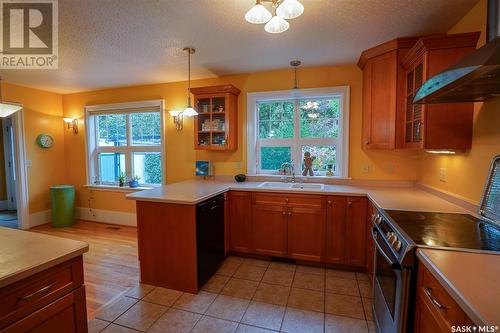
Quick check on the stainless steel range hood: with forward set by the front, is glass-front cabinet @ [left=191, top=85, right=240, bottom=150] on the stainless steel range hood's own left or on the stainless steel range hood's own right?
on the stainless steel range hood's own right

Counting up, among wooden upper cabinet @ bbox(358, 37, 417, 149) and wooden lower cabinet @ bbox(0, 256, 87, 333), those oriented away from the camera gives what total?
0

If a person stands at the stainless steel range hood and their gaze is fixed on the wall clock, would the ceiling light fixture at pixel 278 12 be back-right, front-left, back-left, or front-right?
front-left

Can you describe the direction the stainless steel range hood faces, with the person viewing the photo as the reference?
facing the viewer and to the left of the viewer

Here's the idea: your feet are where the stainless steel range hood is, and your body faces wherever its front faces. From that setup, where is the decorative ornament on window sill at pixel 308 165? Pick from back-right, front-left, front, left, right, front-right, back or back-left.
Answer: right

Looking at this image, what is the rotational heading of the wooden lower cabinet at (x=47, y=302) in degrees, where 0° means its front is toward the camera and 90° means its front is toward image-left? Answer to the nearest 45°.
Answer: approximately 315°

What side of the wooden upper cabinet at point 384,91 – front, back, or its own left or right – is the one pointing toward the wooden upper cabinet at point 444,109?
left

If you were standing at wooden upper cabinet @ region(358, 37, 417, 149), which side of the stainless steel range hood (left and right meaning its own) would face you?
right

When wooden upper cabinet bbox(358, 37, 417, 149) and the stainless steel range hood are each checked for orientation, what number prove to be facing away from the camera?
0

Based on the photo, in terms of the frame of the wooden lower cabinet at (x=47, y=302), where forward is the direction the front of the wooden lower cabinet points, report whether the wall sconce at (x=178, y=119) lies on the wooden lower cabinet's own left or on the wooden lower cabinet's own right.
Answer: on the wooden lower cabinet's own left

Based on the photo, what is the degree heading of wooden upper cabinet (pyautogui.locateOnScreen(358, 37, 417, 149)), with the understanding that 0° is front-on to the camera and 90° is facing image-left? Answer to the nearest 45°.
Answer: approximately 45°

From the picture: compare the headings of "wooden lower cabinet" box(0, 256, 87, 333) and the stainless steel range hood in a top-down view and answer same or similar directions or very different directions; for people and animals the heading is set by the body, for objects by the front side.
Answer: very different directions

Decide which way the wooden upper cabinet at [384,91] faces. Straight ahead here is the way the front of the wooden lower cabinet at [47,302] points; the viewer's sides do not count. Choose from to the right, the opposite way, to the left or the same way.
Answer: the opposite way

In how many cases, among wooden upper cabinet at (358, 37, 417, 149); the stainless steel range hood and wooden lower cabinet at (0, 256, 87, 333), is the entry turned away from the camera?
0

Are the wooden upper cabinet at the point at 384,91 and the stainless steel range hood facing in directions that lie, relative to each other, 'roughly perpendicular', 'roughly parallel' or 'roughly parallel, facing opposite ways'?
roughly parallel

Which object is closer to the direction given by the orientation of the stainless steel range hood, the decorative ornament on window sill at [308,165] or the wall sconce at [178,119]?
the wall sconce

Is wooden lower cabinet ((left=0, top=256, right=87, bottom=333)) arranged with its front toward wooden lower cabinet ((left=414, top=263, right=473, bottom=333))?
yes

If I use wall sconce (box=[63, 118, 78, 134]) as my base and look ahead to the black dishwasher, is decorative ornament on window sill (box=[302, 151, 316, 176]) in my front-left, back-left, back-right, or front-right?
front-left
